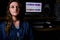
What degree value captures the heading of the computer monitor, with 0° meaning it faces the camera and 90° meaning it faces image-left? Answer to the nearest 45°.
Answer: approximately 0°

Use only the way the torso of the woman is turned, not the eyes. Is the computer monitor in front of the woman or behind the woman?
behind

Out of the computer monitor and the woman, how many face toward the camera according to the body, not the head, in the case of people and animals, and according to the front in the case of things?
2

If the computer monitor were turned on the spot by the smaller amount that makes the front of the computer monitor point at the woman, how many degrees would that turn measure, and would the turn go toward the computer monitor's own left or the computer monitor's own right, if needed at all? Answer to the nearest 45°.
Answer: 0° — it already faces them
